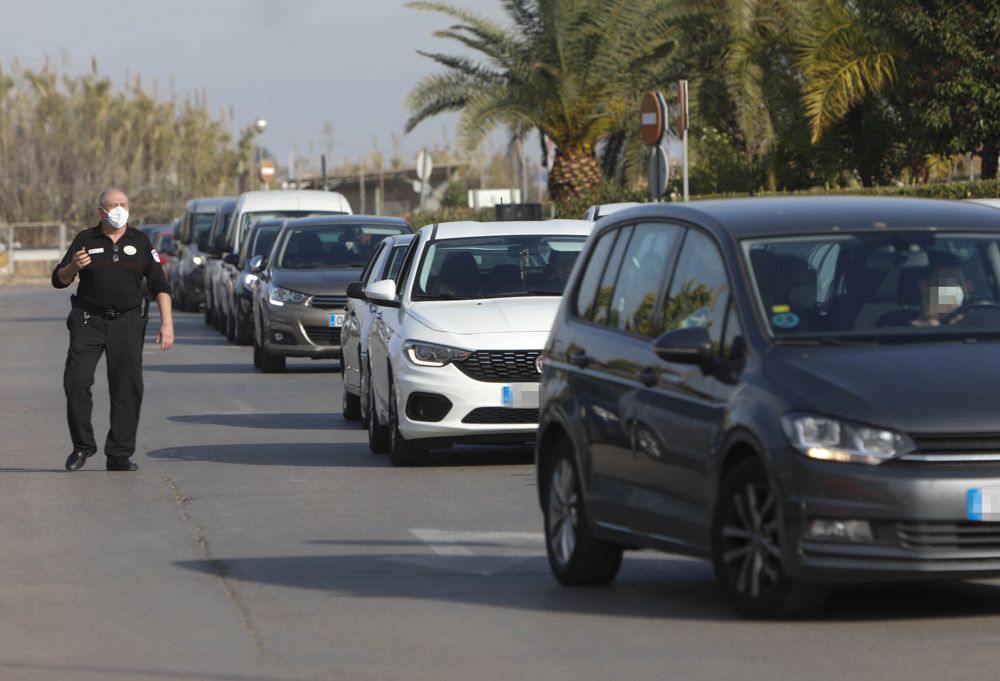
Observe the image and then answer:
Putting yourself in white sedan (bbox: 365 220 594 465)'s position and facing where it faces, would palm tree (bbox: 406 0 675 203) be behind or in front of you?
behind

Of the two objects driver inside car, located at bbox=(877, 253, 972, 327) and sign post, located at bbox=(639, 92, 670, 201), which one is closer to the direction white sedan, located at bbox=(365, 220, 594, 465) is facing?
the driver inside car

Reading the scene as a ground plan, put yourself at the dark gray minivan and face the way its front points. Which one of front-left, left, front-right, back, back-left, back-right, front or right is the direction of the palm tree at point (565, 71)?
back-left

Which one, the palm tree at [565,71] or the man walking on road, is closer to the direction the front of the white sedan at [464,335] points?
the man walking on road

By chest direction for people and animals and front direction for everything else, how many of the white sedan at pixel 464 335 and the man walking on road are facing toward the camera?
2

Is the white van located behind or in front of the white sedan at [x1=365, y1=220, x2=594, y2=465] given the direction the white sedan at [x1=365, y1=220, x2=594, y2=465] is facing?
behind

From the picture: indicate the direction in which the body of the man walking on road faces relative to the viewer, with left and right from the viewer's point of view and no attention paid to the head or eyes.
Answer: facing the viewer

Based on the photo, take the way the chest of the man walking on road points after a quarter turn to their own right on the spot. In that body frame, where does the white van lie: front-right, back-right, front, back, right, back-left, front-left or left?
right

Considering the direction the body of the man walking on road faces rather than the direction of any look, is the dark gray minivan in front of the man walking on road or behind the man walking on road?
in front

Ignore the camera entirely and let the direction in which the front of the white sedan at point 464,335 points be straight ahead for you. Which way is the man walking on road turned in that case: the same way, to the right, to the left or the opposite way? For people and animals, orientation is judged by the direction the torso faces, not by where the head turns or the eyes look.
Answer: the same way

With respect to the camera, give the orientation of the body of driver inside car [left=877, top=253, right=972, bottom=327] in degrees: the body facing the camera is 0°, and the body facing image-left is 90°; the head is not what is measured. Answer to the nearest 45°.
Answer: approximately 315°
